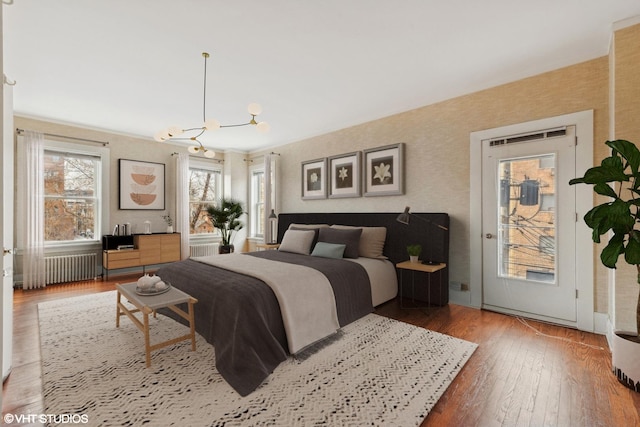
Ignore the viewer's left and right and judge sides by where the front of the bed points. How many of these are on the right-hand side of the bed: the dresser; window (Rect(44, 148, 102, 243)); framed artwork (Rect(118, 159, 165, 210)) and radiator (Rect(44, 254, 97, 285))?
4

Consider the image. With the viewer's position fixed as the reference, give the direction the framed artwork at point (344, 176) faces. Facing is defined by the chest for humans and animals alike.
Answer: facing the viewer and to the left of the viewer

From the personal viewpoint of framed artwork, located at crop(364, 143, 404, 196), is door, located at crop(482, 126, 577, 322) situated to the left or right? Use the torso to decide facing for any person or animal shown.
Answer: on its left

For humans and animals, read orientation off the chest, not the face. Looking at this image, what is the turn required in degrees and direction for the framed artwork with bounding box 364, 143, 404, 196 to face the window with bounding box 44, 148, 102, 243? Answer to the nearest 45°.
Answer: approximately 45° to its right

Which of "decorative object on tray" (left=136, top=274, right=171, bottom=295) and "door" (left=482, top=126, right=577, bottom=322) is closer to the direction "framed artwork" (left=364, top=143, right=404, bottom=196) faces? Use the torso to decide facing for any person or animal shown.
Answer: the decorative object on tray

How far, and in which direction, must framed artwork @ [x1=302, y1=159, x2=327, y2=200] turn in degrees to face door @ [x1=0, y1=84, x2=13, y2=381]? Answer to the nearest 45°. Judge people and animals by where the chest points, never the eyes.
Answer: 0° — it already faces it

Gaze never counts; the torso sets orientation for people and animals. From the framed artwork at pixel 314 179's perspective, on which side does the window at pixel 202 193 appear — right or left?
on its right

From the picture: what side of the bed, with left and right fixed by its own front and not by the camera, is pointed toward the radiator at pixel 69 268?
right

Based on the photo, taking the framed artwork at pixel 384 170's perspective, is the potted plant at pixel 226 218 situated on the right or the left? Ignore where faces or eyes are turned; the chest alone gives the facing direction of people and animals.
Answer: on its right

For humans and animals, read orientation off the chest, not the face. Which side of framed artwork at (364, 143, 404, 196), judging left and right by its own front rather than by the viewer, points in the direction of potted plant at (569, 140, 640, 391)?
left

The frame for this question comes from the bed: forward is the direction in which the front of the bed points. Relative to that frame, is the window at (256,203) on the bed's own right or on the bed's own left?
on the bed's own right

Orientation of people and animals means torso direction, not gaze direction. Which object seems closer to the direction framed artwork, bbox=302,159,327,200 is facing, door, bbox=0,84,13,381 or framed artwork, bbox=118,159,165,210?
the door

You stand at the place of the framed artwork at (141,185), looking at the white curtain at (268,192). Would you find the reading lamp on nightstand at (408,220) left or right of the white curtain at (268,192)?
right
